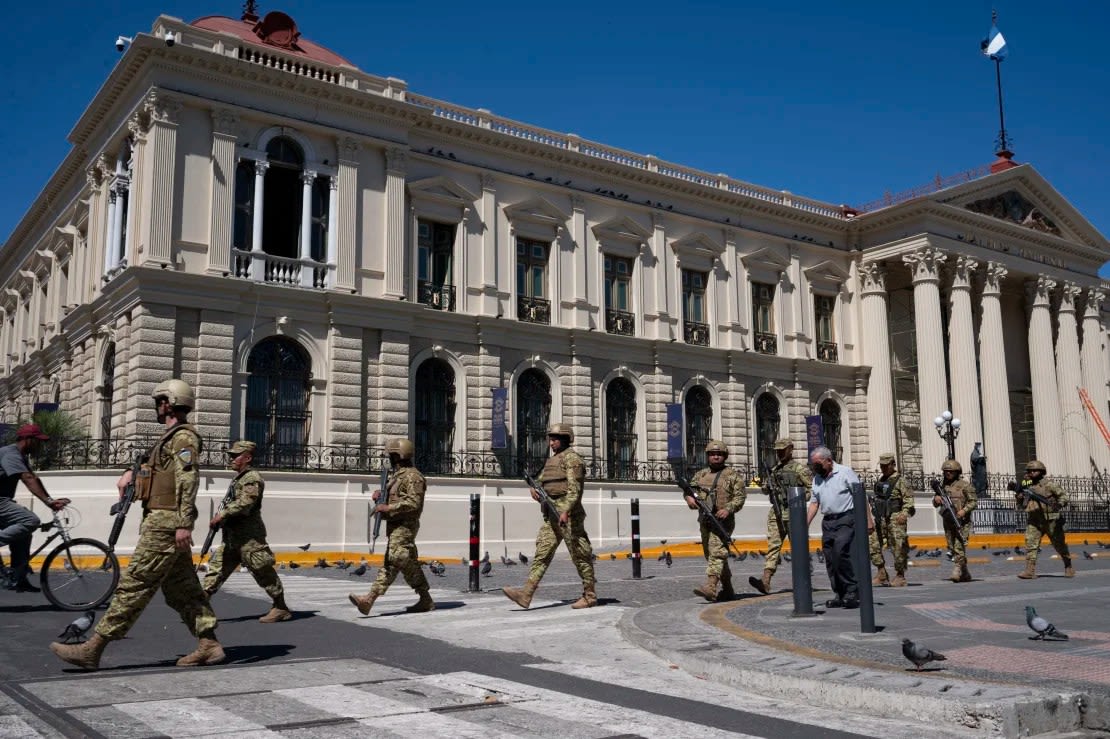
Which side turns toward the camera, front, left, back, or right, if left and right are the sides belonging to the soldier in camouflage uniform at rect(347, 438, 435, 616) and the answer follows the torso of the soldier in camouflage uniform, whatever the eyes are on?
left

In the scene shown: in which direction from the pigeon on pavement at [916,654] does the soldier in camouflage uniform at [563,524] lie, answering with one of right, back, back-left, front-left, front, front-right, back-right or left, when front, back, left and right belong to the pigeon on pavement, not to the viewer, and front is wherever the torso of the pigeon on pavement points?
front-right

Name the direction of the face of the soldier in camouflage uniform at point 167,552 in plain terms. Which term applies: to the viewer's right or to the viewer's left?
to the viewer's left

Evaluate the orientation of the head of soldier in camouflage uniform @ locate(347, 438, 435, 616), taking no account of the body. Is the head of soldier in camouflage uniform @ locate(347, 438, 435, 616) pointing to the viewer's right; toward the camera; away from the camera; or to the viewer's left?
to the viewer's left

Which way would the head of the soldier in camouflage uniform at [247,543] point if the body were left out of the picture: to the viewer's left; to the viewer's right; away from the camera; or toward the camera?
to the viewer's left

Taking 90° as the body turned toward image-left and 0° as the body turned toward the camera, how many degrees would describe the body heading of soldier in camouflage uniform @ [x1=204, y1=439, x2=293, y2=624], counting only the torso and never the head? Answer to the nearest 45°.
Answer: approximately 90°

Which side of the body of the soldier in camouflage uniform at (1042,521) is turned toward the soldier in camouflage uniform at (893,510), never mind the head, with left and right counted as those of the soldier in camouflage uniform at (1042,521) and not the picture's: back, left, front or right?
front

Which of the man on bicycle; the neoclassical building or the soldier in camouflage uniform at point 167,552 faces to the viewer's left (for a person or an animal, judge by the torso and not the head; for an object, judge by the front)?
the soldier in camouflage uniform

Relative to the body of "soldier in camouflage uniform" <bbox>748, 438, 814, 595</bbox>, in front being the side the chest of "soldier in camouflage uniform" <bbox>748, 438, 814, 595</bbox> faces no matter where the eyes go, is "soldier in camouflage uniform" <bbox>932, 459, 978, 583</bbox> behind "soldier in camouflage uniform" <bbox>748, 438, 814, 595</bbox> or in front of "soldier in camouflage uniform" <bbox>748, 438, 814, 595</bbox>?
behind

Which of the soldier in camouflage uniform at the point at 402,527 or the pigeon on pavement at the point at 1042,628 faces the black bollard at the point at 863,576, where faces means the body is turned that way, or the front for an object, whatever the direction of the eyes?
the pigeon on pavement

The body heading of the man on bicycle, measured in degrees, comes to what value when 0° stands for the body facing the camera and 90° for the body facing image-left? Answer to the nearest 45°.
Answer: approximately 270°

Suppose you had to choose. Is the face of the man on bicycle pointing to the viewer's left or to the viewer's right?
to the viewer's right

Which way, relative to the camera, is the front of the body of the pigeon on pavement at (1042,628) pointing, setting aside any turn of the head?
to the viewer's left
